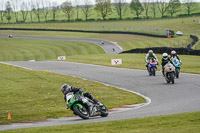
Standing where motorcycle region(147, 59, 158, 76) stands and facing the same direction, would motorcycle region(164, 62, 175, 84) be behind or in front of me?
in front

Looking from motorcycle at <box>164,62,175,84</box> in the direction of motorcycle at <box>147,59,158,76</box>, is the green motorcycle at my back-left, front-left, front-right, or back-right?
back-left

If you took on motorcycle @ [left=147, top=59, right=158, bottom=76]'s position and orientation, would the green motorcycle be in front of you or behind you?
in front

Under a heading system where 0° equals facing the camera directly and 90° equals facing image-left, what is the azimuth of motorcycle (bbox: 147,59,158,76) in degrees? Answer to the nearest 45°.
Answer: approximately 0°
